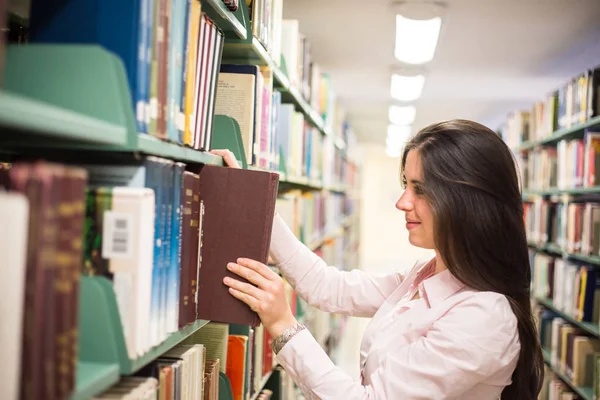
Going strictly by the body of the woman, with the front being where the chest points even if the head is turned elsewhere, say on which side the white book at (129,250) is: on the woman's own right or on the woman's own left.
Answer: on the woman's own left

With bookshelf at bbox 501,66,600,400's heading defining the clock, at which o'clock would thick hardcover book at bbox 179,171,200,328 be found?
The thick hardcover book is roughly at 11 o'clock from the bookshelf.

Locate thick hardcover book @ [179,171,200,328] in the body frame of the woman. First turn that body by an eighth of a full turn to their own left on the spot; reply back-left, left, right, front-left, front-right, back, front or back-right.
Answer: front

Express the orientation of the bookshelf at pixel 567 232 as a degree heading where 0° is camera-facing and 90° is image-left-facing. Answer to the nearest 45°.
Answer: approximately 45°

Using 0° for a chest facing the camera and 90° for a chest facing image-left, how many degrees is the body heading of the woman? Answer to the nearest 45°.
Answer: approximately 90°

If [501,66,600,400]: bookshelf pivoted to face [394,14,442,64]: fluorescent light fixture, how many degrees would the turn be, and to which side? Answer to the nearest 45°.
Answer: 0° — it already faces it

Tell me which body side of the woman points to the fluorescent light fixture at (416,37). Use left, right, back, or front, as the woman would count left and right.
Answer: right

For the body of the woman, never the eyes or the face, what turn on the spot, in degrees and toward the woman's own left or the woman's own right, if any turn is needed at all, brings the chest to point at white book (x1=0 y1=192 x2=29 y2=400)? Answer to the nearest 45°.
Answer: approximately 45° to the woman's own left

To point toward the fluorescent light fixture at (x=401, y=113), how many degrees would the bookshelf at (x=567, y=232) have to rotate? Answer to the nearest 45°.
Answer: approximately 90° to its right

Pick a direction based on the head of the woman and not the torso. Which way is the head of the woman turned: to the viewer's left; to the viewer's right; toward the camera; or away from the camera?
to the viewer's left

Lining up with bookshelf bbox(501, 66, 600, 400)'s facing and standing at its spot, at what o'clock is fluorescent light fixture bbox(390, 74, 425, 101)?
The fluorescent light fixture is roughly at 2 o'clock from the bookshelf.

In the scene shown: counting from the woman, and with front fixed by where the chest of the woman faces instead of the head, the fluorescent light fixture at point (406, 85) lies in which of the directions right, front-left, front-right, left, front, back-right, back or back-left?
right

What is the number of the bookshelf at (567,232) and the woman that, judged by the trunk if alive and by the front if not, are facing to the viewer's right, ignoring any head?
0

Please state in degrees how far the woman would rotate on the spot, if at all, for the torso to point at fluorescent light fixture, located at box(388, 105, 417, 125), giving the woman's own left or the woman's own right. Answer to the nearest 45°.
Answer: approximately 90° to the woman's own right

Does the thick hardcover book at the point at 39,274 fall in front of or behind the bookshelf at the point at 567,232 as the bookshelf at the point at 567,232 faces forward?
in front

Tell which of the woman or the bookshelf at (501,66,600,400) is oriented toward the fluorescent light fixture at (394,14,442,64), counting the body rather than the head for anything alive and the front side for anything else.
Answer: the bookshelf

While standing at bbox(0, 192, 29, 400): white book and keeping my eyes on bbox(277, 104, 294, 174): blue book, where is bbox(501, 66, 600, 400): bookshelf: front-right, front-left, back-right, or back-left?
front-right

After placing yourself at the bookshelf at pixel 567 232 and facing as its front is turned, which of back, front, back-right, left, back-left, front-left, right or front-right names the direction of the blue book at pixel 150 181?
front-left

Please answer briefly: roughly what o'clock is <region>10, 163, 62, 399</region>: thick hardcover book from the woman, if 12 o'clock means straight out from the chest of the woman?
The thick hardcover book is roughly at 10 o'clock from the woman.

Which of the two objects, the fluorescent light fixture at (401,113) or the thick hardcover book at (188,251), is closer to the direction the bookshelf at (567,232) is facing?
the thick hardcover book
